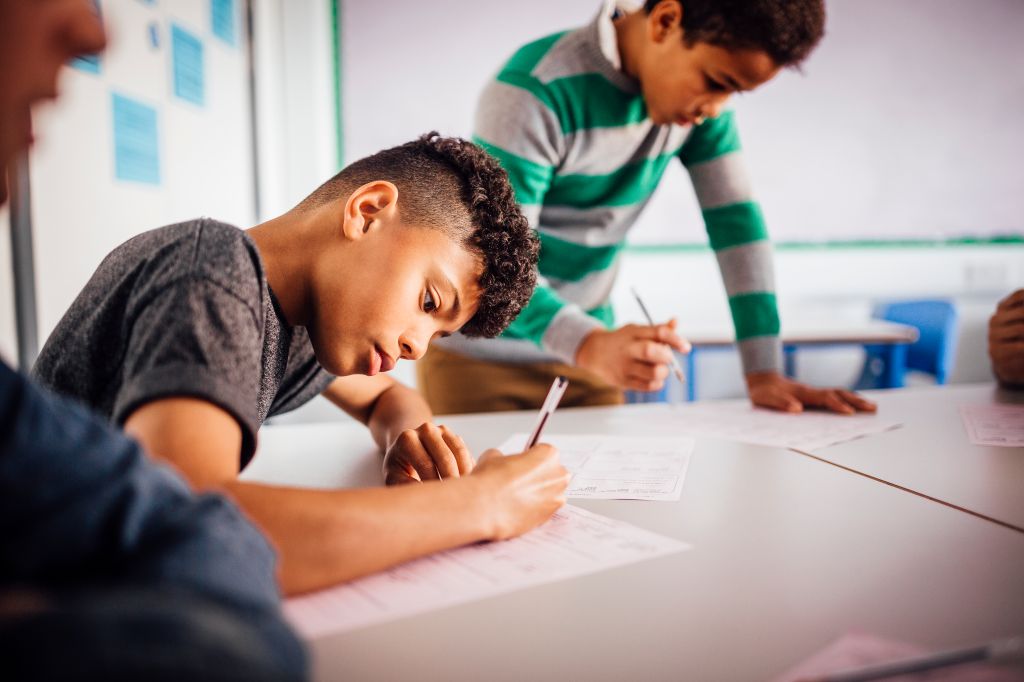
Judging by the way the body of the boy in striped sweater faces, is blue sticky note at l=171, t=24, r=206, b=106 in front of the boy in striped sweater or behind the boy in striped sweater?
behind

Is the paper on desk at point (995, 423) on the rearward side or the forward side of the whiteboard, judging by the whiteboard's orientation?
on the forward side

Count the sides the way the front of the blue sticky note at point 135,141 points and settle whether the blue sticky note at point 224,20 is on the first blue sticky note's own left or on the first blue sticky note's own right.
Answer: on the first blue sticky note's own left

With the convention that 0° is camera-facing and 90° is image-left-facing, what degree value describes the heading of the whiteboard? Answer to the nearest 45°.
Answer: approximately 315°

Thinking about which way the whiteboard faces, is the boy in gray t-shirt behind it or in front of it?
in front

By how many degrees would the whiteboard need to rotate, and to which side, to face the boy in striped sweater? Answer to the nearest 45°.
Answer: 0° — it already faces them

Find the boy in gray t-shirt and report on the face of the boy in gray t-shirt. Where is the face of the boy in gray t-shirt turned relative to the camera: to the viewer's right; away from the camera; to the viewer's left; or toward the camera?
to the viewer's right

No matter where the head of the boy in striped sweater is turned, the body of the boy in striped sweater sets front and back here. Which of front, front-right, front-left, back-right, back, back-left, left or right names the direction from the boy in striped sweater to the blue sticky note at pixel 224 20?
back

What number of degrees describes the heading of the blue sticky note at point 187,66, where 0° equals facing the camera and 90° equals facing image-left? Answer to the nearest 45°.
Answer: approximately 315°

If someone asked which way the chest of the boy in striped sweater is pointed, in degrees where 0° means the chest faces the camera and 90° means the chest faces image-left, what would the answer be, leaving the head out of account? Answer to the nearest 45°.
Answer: approximately 315°
